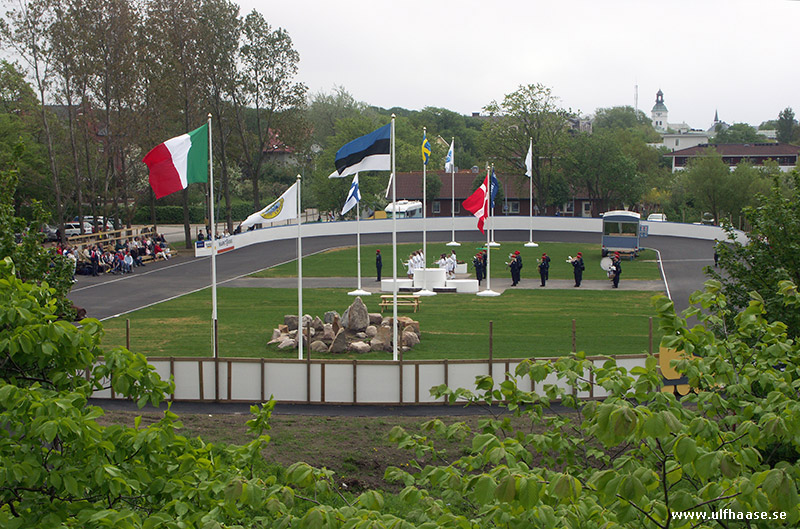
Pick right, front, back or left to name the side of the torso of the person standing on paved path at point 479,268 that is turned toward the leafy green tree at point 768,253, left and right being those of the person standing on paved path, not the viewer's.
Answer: left

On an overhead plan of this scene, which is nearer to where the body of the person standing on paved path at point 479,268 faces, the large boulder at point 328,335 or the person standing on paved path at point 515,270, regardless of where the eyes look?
the large boulder
